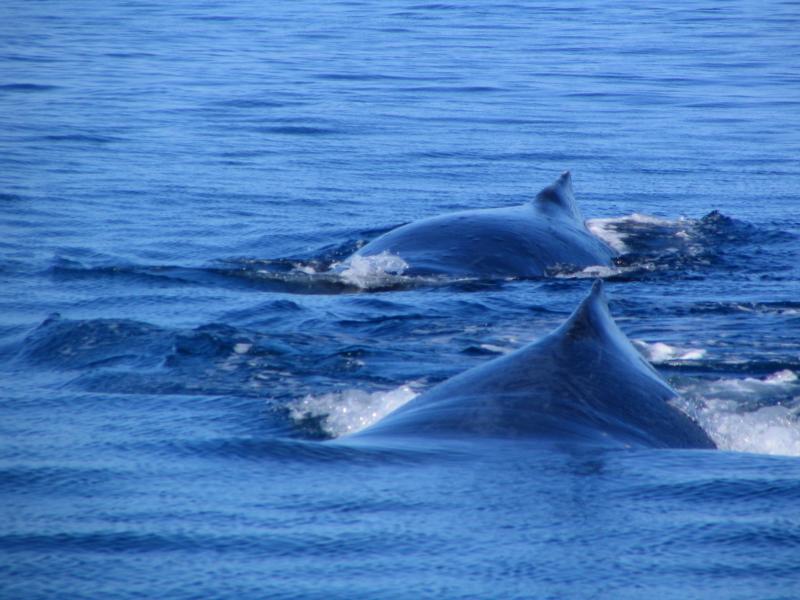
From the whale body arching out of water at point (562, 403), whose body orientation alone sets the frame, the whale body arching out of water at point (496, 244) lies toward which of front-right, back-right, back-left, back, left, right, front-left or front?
right

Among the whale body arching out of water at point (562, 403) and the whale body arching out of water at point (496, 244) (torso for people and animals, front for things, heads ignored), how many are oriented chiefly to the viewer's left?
2

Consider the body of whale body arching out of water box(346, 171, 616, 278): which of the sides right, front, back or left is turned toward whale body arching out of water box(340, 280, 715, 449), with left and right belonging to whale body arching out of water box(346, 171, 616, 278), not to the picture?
left

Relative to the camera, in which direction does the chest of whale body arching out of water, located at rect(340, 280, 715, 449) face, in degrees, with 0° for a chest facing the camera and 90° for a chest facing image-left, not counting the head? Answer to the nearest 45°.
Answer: approximately 90°

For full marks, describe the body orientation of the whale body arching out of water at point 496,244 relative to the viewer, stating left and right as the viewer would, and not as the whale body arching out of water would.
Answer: facing to the left of the viewer
